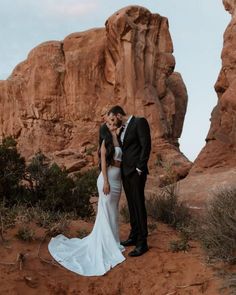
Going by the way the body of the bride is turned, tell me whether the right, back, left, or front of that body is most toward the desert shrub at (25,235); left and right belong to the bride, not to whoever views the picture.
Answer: back

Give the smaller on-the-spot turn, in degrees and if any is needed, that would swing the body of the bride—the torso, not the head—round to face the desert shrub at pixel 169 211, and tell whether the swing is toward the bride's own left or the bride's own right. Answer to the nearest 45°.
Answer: approximately 45° to the bride's own left

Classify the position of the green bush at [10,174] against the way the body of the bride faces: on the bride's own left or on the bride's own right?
on the bride's own left

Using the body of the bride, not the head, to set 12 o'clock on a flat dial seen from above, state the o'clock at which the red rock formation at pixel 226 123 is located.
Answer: The red rock formation is roughly at 10 o'clock from the bride.

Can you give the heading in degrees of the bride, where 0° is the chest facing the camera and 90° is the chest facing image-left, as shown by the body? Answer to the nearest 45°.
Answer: approximately 270°

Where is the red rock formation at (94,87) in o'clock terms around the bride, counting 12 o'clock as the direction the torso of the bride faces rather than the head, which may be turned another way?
The red rock formation is roughly at 9 o'clock from the bride.

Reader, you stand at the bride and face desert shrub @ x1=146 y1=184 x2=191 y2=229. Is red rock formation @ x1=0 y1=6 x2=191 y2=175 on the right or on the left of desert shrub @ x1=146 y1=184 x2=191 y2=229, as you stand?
left
